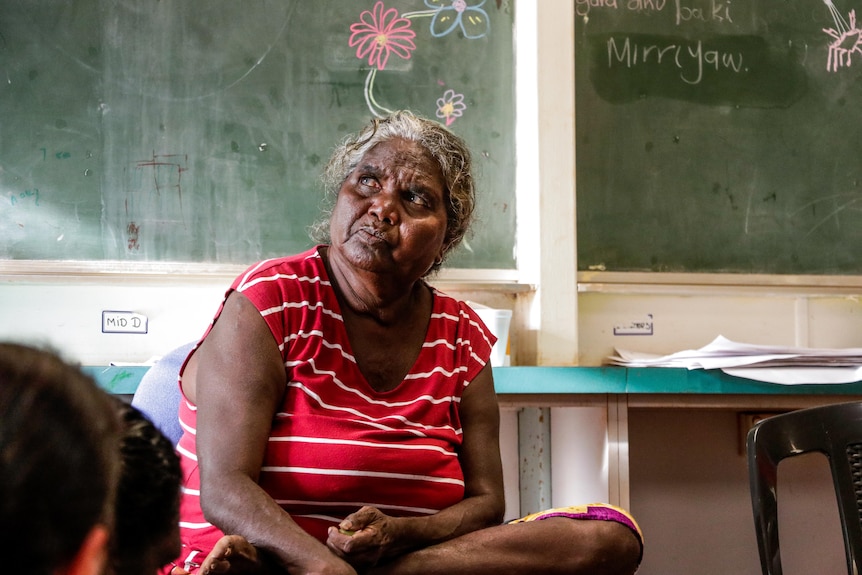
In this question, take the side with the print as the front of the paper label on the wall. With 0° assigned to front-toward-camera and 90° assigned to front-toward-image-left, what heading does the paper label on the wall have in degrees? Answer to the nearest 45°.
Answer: approximately 0°

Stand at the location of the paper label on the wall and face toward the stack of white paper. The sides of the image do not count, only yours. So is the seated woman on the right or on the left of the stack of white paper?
right

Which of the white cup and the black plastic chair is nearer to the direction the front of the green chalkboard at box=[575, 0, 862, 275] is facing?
the black plastic chair

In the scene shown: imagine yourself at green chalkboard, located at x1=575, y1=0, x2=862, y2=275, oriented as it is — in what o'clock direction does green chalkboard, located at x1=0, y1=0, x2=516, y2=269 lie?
green chalkboard, located at x1=0, y1=0, x2=516, y2=269 is roughly at 2 o'clock from green chalkboard, located at x1=575, y1=0, x2=862, y2=275.

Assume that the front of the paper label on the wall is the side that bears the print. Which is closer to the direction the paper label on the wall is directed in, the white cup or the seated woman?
the seated woman

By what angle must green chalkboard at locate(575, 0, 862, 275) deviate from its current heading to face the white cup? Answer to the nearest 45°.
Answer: approximately 45° to its right

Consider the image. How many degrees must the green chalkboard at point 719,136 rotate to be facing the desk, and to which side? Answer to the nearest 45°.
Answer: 0° — it already faces it

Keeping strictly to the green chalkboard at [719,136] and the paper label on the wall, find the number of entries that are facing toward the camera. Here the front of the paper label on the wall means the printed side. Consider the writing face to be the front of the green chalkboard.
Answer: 2

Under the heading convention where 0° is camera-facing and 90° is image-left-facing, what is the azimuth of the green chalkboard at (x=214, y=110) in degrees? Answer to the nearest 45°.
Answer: approximately 0°

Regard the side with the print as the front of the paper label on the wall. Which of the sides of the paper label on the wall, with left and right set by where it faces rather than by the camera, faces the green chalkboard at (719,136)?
left

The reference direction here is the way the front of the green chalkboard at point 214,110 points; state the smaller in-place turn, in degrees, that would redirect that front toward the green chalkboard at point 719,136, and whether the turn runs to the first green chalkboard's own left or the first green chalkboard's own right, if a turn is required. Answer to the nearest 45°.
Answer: approximately 90° to the first green chalkboard's own left
